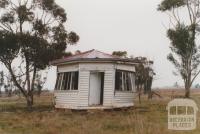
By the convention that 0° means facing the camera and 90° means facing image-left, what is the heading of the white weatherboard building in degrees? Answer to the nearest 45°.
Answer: approximately 0°
